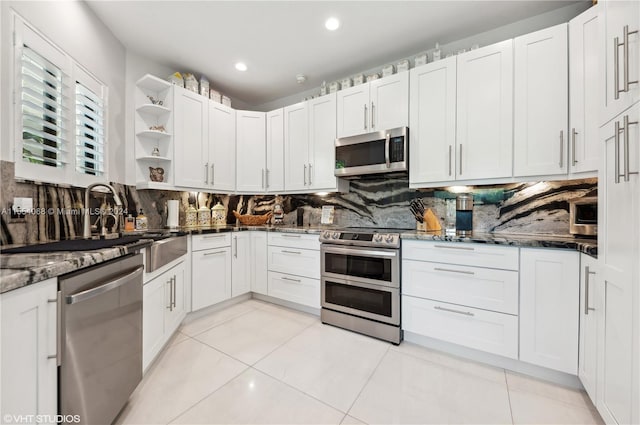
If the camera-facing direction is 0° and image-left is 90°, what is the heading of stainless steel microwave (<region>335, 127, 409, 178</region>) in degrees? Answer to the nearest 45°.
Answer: approximately 45°

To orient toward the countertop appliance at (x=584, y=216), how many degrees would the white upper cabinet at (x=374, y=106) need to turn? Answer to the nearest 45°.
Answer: approximately 135° to its left

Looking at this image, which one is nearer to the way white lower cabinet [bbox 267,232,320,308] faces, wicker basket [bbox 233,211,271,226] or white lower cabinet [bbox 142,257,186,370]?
the white lower cabinet

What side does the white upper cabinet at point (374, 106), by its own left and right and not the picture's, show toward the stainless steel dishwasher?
front

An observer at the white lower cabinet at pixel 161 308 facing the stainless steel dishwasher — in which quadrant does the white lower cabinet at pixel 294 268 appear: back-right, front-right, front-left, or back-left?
back-left

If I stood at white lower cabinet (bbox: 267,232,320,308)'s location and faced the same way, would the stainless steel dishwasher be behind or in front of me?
in front

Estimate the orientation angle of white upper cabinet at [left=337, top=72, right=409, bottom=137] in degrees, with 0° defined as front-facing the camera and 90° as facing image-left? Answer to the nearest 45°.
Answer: approximately 45°
